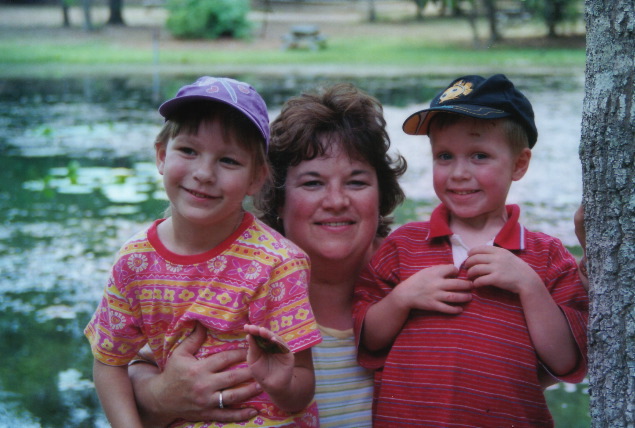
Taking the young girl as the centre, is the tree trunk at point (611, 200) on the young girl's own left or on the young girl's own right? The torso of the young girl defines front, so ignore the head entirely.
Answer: on the young girl's own left

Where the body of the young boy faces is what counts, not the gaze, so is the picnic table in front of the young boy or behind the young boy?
behind

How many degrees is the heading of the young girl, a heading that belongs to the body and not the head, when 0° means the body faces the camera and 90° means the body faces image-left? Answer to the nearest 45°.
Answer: approximately 0°

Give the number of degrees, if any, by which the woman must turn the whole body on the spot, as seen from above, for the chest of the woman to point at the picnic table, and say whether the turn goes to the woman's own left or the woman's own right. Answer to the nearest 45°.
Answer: approximately 180°

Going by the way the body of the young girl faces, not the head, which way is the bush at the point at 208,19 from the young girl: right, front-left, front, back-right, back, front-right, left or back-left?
back
